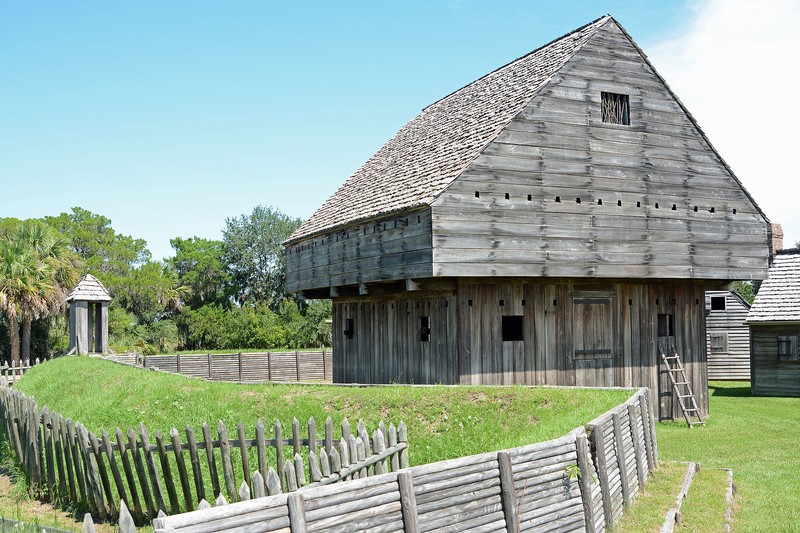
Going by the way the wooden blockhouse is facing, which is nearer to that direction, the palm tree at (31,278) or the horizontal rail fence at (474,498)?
the horizontal rail fence

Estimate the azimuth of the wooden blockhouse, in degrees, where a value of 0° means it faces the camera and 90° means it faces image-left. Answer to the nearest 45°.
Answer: approximately 315°

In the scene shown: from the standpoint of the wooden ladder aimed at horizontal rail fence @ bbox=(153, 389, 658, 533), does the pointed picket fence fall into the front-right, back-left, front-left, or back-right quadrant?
front-right

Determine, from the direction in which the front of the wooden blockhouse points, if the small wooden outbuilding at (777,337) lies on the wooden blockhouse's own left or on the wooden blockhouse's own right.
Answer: on the wooden blockhouse's own left

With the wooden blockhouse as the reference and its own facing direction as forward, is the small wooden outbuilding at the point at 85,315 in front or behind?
behind

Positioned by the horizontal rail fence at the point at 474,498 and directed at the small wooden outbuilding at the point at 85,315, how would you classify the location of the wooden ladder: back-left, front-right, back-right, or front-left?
front-right

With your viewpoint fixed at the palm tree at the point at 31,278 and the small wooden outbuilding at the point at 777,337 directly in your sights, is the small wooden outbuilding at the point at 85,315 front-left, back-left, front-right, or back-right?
front-right

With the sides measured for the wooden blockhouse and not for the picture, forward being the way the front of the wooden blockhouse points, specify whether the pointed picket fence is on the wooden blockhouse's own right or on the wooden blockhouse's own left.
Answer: on the wooden blockhouse's own right
